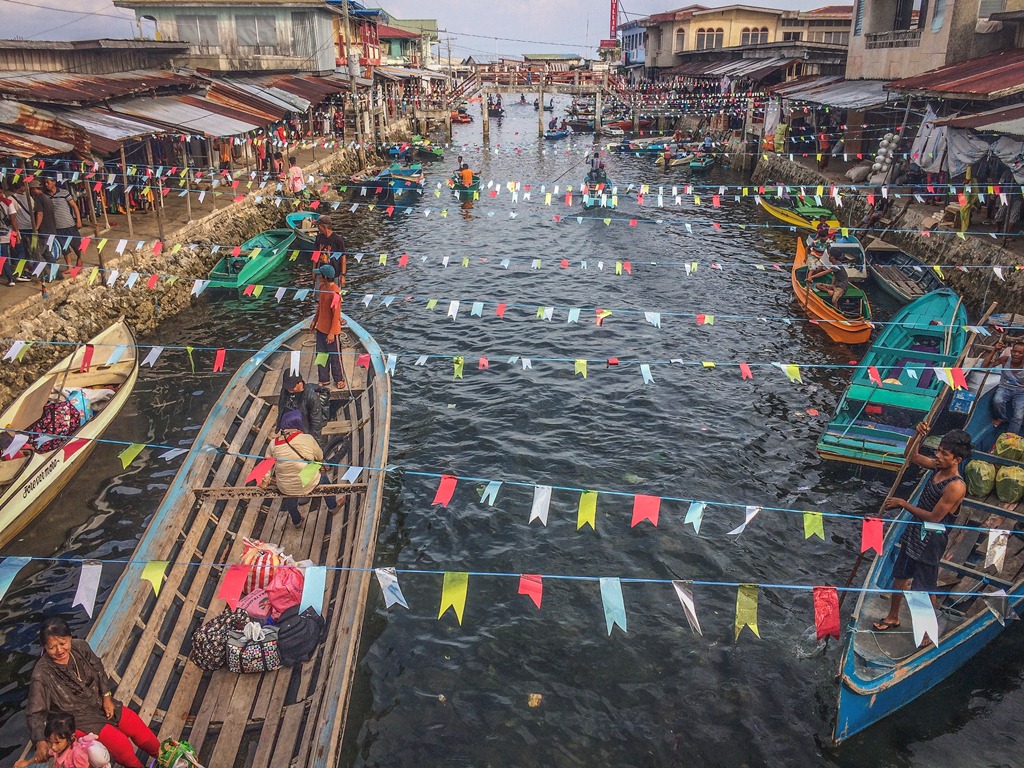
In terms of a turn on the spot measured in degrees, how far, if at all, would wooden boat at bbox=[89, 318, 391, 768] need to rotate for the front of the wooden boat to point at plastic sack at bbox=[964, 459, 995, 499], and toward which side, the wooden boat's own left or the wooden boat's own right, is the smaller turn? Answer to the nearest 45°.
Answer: approximately 90° to the wooden boat's own right

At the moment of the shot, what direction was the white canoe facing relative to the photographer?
facing away from the viewer and to the right of the viewer

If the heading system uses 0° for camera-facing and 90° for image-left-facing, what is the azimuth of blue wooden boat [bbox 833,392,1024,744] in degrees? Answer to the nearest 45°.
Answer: approximately 45°

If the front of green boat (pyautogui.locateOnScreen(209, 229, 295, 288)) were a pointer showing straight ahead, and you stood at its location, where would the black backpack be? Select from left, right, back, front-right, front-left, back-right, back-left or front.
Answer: back-right

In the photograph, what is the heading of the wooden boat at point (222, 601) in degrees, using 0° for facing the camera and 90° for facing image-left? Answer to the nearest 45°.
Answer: approximately 180°

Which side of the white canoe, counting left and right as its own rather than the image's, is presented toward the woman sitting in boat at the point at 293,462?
right

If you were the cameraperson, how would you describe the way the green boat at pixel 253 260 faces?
facing away from the viewer and to the right of the viewer
